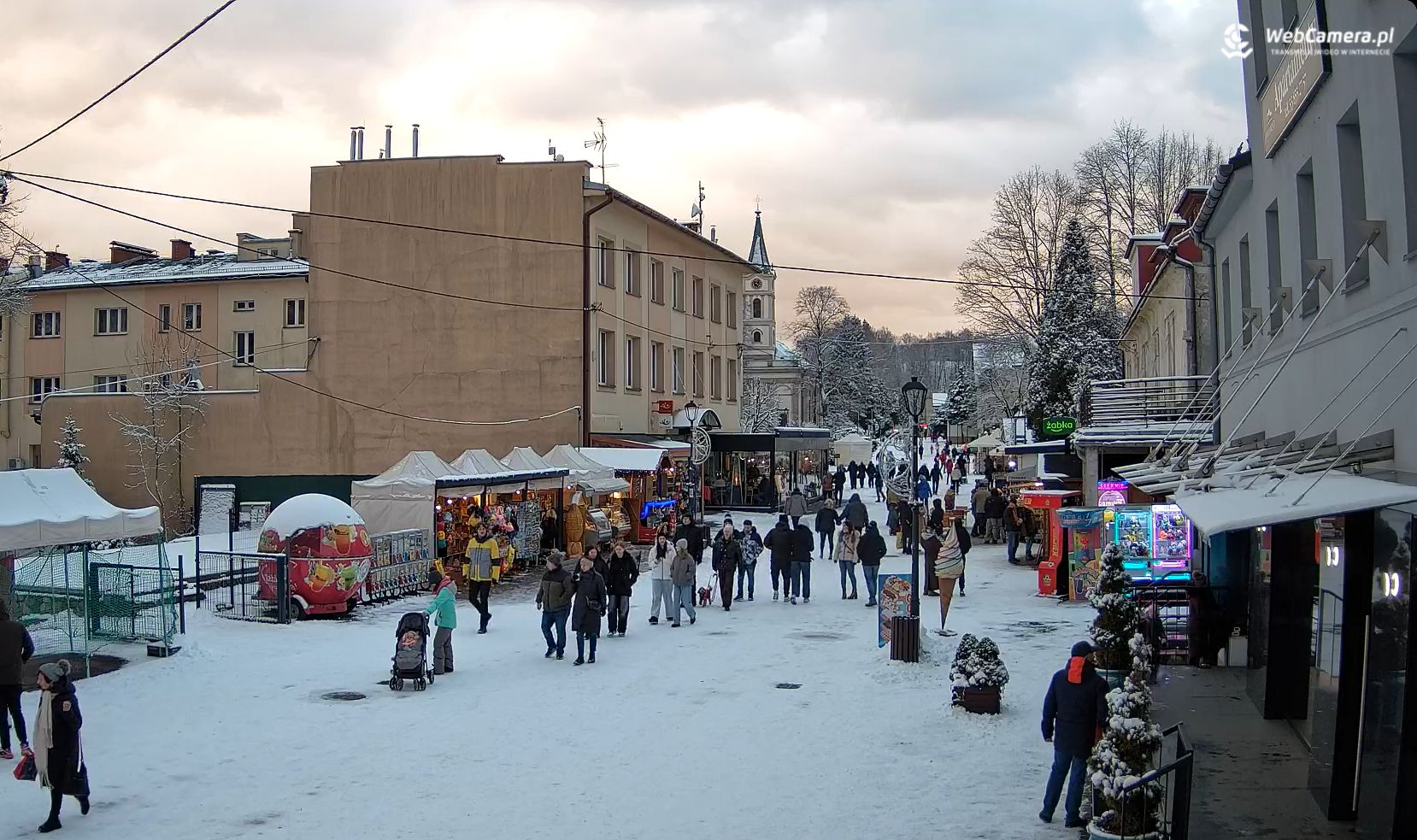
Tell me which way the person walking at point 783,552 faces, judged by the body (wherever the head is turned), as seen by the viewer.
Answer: away from the camera

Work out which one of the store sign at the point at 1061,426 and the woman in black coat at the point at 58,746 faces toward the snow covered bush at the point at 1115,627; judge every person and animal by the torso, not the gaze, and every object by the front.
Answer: the store sign

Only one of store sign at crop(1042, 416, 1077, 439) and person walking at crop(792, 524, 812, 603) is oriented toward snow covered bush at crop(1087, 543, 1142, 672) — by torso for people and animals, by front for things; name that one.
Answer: the store sign

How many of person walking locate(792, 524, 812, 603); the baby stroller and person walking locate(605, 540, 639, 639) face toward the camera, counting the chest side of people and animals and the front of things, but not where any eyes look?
2

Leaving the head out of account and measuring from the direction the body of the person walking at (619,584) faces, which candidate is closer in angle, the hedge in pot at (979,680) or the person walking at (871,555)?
the hedge in pot
